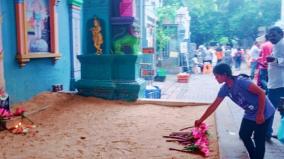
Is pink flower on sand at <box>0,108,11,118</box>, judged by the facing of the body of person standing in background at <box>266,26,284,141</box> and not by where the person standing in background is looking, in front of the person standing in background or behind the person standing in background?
in front

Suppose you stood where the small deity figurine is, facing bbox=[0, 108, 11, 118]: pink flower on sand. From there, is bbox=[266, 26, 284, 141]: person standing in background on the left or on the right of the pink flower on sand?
left

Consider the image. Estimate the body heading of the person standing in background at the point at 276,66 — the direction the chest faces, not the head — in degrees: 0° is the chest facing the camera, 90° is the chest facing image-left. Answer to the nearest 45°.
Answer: approximately 45°

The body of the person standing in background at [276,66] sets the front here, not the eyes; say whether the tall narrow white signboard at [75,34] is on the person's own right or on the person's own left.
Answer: on the person's own right
